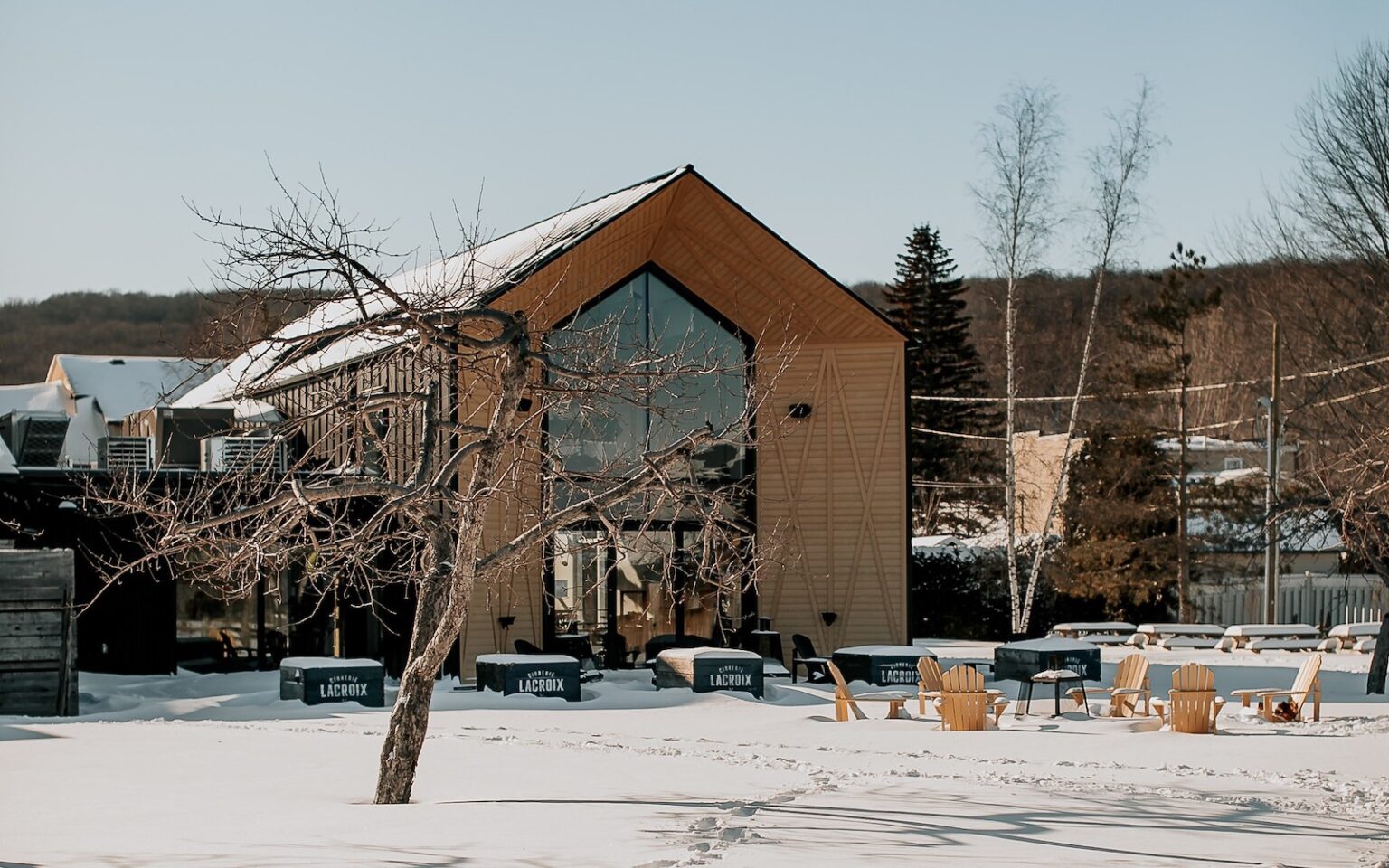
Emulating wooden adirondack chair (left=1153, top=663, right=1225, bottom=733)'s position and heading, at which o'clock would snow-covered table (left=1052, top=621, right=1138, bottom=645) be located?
The snow-covered table is roughly at 12 o'clock from the wooden adirondack chair.

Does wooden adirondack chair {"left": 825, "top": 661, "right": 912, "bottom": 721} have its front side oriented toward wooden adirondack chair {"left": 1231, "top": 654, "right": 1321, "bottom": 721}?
yes

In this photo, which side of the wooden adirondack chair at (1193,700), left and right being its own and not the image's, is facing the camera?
back

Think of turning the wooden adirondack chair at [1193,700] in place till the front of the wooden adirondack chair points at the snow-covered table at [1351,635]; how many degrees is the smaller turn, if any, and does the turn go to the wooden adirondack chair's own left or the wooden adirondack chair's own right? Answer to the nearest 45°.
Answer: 0° — it already faces it

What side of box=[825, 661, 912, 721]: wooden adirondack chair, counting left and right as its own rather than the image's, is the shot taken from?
right

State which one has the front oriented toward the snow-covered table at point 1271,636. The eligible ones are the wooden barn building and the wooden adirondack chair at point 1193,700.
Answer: the wooden adirondack chair

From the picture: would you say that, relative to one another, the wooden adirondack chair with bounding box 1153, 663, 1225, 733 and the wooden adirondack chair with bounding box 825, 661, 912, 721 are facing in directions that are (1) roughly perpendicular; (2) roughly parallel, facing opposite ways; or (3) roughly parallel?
roughly perpendicular

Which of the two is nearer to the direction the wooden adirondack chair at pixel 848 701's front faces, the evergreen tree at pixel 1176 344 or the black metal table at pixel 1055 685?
the black metal table

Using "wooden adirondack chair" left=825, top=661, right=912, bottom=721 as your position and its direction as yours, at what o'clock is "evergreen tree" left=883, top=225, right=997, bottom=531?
The evergreen tree is roughly at 9 o'clock from the wooden adirondack chair.

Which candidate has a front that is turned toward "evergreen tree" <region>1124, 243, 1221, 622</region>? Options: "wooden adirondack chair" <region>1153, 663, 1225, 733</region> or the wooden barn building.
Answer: the wooden adirondack chair

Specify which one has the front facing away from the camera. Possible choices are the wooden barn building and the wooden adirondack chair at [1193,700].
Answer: the wooden adirondack chair

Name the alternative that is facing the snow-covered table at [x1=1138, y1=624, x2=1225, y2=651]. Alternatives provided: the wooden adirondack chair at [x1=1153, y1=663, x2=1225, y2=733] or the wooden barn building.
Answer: the wooden adirondack chair

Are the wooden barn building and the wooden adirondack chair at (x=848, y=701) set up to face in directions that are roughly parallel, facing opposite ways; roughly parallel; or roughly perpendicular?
roughly perpendicular

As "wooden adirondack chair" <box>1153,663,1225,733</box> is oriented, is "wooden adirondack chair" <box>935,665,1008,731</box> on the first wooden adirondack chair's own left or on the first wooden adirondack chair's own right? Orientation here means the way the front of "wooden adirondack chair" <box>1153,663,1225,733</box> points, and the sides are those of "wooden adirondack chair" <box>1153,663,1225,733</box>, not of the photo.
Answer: on the first wooden adirondack chair's own left

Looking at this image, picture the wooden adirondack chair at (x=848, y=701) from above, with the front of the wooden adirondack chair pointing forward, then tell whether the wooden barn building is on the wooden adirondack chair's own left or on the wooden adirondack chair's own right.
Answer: on the wooden adirondack chair's own left
